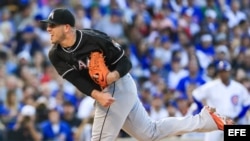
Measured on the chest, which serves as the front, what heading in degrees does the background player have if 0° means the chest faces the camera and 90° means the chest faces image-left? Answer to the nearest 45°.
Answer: approximately 0°
